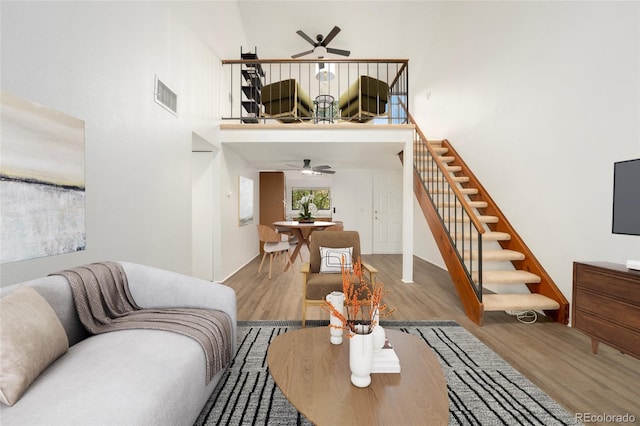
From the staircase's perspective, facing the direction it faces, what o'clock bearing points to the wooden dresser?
The wooden dresser is roughly at 11 o'clock from the staircase.

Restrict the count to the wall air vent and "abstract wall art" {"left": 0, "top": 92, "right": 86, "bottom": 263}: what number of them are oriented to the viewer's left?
0

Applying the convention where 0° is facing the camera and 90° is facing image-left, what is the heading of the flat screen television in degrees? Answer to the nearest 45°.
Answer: approximately 45°

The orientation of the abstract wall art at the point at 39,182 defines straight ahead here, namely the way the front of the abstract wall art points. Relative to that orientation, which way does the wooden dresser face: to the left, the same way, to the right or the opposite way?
the opposite way

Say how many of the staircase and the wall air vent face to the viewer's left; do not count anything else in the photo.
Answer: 0

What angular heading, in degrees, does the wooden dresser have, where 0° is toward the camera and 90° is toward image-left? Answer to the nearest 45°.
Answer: approximately 45°

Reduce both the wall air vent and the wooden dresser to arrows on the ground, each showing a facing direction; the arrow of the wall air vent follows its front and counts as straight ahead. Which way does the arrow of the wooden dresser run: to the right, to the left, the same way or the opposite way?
the opposite way

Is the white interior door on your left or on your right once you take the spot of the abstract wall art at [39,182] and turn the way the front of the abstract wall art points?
on your left

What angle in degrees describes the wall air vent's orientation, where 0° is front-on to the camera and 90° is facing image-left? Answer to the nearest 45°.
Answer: approximately 315°

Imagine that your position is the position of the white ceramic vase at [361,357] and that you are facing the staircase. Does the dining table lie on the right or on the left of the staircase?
left

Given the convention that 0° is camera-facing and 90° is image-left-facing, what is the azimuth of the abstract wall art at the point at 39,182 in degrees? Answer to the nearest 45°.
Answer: approximately 315°

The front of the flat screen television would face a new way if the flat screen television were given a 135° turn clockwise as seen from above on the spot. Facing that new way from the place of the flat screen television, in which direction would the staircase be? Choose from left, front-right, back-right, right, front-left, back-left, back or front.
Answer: front-left
